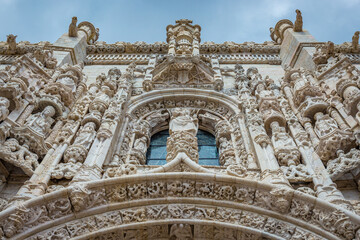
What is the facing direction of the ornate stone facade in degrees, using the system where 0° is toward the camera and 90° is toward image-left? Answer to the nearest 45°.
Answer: approximately 0°
